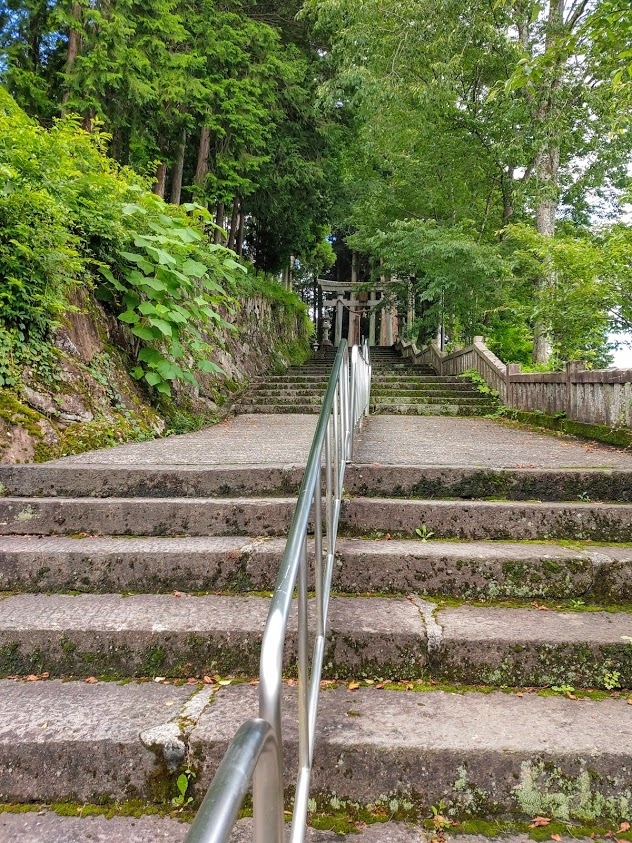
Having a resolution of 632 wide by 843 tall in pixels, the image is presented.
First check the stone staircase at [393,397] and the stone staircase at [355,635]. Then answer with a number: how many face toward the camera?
2

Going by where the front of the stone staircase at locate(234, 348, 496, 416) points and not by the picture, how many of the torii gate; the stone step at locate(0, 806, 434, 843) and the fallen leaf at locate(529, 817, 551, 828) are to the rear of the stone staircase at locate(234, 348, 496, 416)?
1

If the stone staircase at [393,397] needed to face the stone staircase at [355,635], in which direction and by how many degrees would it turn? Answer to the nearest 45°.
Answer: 0° — it already faces it

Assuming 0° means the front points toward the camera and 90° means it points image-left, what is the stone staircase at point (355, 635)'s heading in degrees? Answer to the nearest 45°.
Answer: approximately 0°

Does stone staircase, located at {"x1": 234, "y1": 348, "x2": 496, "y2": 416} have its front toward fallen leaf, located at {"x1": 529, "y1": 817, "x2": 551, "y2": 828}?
yes

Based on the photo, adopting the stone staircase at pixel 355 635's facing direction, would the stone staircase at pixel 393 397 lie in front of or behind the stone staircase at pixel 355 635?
behind

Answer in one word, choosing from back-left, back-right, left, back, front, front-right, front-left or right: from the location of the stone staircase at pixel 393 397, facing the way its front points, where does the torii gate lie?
back

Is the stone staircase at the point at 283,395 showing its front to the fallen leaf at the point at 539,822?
yes

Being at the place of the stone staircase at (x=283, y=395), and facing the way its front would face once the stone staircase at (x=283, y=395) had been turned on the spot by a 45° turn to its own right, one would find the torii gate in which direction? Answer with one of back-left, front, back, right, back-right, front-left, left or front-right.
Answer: back-right

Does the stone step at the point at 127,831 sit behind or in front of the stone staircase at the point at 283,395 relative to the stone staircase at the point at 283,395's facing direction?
in front
